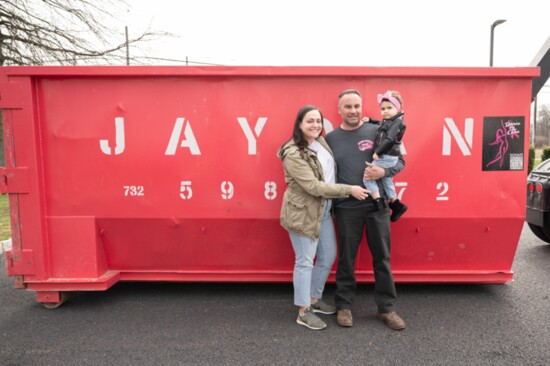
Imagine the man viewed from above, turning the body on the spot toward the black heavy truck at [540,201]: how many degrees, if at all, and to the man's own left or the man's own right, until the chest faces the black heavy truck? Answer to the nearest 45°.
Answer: approximately 135° to the man's own left

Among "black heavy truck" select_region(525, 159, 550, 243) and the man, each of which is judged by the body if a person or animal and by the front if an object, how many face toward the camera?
1

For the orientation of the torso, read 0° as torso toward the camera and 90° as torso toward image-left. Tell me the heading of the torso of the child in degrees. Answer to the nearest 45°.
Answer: approximately 45°

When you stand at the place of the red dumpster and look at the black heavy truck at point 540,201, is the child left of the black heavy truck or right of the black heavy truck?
right

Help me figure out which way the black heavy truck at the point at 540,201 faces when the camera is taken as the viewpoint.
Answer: facing away from the viewer and to the right of the viewer

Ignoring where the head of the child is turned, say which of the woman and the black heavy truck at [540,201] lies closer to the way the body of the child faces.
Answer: the woman
